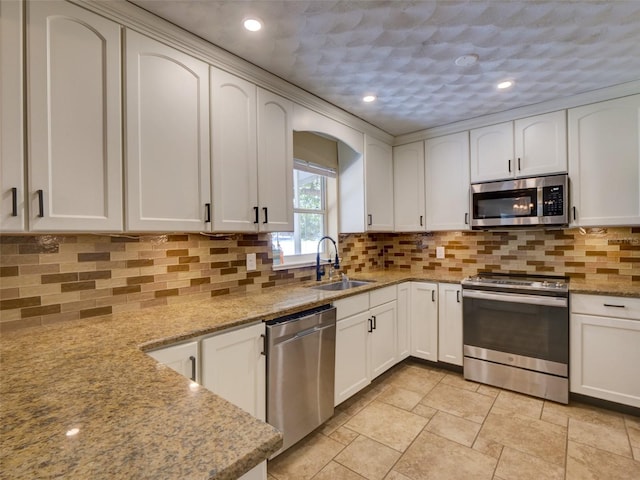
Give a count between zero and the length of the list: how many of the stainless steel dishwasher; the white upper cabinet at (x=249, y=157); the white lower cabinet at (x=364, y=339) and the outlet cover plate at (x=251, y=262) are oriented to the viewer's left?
0

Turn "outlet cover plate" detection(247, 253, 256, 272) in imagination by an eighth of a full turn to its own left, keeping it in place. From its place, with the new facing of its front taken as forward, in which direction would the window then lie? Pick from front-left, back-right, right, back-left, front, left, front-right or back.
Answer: front-left

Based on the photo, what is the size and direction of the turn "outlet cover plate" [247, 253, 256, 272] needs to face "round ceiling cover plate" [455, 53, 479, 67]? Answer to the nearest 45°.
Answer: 0° — it already faces it

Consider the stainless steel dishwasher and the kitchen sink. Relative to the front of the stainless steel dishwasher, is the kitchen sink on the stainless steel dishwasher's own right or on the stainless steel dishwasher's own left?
on the stainless steel dishwasher's own left

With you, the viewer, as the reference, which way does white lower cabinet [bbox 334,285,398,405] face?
facing the viewer and to the right of the viewer

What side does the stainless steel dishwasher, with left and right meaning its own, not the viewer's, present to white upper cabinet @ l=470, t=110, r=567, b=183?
left

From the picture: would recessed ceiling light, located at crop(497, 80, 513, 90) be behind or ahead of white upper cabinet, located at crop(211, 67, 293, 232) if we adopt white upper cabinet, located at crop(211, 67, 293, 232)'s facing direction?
ahead

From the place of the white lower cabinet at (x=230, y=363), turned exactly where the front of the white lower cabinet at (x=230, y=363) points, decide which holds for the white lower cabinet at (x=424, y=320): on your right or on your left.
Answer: on your left

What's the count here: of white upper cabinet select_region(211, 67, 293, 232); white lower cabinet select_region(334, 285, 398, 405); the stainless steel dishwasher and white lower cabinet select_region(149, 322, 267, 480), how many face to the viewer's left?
0

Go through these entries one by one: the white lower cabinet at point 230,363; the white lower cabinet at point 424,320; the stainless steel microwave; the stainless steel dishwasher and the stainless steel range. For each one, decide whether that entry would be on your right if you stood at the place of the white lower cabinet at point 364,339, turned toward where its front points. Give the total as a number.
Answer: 2

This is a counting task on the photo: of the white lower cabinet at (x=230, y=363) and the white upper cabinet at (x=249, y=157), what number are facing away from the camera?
0

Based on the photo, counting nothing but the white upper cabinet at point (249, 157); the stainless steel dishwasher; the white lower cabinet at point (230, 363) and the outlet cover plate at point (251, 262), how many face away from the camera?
0

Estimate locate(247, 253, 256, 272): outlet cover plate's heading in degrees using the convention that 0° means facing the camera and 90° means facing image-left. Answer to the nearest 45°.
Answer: approximately 315°

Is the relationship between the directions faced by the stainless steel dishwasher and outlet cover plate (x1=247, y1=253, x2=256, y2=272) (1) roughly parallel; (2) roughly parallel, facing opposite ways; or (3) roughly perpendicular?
roughly parallel

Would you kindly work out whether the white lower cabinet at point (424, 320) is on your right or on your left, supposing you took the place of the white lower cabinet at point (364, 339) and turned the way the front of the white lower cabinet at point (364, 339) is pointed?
on your left

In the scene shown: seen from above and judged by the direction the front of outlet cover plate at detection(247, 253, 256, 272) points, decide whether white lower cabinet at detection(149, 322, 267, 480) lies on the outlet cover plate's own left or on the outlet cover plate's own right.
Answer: on the outlet cover plate's own right
